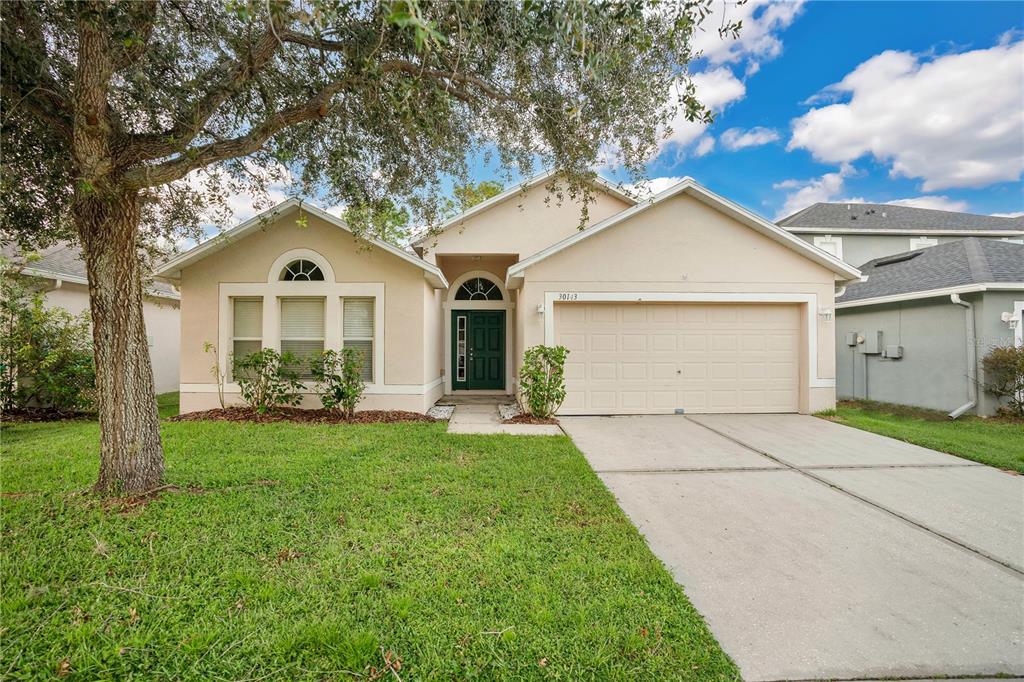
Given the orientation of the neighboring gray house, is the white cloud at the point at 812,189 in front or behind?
behind

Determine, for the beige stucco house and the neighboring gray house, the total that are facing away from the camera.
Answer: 0

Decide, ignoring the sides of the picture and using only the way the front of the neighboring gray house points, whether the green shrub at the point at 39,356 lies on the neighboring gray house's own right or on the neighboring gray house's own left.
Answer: on the neighboring gray house's own right

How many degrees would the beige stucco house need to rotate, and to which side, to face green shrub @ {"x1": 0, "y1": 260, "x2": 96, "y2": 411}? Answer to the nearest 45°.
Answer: approximately 90° to its right

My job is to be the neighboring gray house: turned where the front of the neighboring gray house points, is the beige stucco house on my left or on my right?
on my right

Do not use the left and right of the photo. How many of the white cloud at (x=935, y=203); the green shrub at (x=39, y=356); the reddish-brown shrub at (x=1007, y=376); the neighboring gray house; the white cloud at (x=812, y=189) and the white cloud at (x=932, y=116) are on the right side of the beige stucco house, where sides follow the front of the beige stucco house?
1

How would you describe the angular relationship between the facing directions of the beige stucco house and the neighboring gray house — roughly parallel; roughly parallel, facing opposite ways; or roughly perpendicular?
roughly parallel

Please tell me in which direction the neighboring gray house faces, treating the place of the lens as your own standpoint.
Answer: facing the viewer and to the right of the viewer

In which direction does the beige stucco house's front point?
toward the camera
